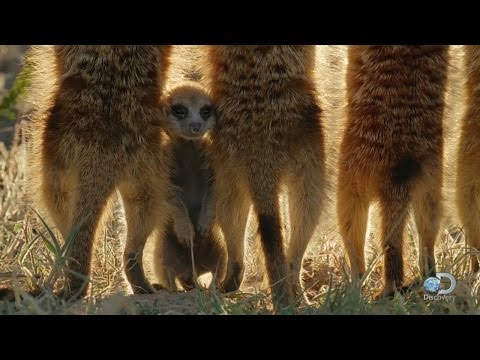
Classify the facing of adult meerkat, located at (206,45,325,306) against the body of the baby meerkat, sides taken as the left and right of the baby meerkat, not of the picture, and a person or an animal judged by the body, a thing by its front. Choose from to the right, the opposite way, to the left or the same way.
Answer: the opposite way

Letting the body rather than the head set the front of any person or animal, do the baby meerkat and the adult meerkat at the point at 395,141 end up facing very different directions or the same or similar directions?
very different directions

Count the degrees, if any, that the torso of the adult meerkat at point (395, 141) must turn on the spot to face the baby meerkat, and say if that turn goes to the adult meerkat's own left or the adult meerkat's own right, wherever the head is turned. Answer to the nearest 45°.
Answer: approximately 90° to the adult meerkat's own left

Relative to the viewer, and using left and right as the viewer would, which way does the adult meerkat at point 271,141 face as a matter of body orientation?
facing away from the viewer

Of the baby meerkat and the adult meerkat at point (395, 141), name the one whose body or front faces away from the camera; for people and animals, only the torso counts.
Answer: the adult meerkat

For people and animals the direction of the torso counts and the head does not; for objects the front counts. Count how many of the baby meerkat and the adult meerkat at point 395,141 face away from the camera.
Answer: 1

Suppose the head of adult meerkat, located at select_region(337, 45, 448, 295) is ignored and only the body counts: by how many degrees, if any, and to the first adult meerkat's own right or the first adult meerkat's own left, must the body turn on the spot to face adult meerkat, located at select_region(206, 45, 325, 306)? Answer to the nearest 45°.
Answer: approximately 90° to the first adult meerkat's own left

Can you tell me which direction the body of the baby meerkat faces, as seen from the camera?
toward the camera

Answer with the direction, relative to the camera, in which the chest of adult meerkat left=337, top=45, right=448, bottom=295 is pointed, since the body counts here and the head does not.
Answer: away from the camera

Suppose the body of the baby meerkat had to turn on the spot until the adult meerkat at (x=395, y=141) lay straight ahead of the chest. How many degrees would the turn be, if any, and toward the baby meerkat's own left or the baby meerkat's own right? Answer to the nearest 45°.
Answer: approximately 90° to the baby meerkat's own left

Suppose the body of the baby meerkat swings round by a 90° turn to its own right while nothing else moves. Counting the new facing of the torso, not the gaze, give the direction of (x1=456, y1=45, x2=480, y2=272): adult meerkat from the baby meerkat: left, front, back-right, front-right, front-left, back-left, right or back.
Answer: back
